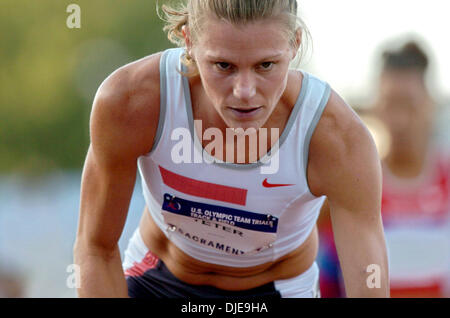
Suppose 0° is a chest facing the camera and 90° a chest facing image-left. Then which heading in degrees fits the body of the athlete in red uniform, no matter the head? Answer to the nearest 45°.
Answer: approximately 0°
